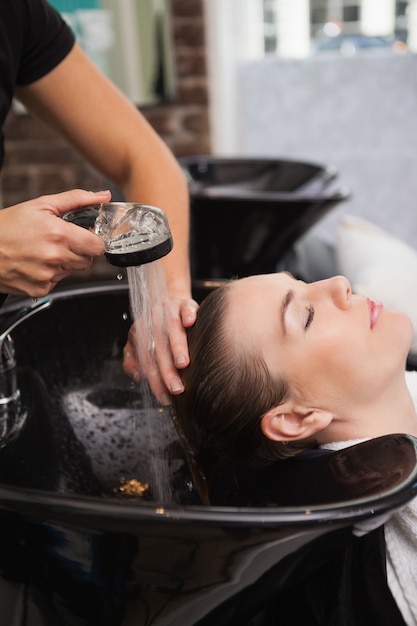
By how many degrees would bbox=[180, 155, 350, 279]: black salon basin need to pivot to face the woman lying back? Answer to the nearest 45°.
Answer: approximately 90° to its right

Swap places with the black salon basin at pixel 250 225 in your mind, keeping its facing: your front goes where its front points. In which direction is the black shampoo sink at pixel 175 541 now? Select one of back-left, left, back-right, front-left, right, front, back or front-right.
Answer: right

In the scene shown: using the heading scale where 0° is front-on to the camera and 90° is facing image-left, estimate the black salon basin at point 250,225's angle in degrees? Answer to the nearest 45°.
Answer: approximately 270°

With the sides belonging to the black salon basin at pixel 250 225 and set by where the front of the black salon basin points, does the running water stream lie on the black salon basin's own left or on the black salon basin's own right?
on the black salon basin's own right
